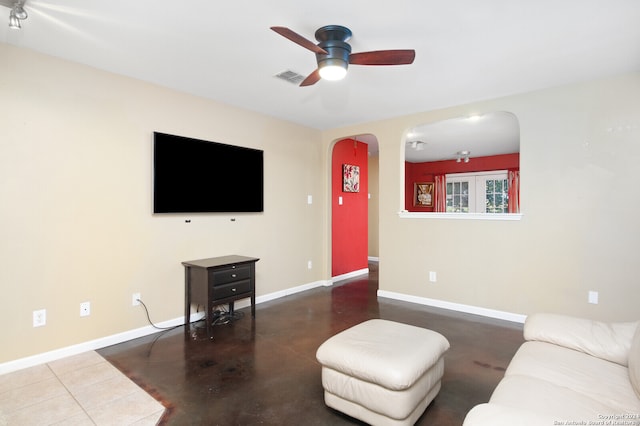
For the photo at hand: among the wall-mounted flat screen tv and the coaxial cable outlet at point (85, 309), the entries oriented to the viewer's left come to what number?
0

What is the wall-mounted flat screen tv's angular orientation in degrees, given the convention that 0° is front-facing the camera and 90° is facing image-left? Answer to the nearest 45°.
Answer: approximately 315°

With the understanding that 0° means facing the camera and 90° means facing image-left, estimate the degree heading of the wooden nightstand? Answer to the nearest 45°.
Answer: approximately 315°

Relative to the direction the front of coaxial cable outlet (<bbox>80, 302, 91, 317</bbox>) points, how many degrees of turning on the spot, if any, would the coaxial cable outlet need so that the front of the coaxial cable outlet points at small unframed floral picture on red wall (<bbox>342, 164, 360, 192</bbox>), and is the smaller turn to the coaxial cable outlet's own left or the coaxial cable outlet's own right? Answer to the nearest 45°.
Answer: approximately 90° to the coaxial cable outlet's own left

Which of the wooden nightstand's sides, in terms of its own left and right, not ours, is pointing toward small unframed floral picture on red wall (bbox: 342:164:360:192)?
left

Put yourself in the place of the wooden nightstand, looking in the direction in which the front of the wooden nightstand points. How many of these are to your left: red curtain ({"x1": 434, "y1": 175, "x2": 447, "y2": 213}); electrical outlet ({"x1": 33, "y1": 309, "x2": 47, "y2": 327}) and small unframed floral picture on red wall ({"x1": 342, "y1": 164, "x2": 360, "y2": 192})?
2

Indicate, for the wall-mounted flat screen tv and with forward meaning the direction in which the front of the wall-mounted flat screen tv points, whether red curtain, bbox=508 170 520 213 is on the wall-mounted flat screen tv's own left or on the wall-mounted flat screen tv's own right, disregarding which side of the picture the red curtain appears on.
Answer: on the wall-mounted flat screen tv's own left

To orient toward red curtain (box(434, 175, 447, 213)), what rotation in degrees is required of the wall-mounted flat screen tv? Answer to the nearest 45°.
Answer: approximately 90° to its left

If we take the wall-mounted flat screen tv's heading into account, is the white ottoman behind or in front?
in front
